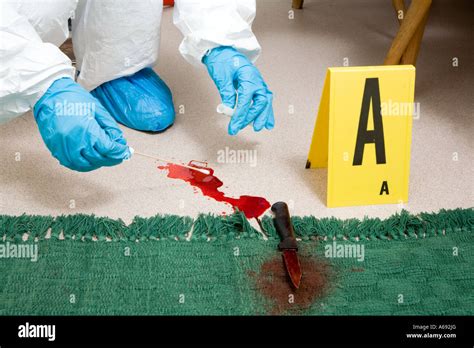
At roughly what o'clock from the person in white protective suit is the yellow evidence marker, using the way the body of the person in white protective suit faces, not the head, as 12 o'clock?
The yellow evidence marker is roughly at 11 o'clock from the person in white protective suit.

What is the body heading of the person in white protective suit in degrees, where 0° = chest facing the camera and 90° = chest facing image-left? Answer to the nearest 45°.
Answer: approximately 315°
